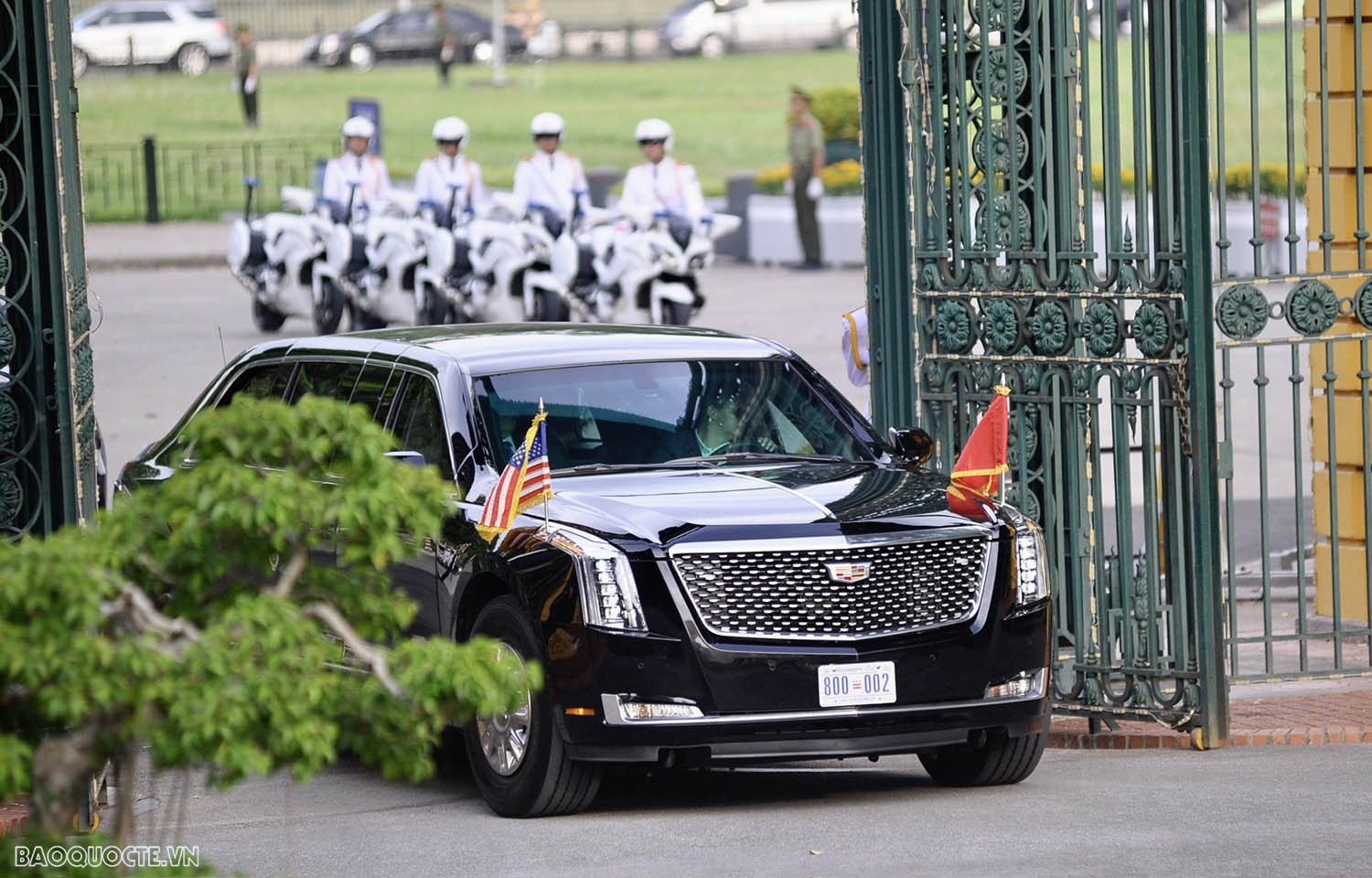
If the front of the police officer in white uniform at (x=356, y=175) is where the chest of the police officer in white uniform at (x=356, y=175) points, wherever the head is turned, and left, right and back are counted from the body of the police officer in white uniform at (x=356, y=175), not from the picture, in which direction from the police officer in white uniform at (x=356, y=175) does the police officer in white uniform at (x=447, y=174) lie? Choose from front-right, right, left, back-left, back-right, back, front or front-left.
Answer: left

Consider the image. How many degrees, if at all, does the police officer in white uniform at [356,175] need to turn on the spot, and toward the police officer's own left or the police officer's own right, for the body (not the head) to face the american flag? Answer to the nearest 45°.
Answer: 0° — they already face it

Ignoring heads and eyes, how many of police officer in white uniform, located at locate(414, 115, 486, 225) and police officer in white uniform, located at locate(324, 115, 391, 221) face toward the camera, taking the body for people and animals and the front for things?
2

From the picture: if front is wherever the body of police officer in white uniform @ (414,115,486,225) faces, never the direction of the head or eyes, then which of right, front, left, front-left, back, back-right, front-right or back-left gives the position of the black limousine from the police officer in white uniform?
front

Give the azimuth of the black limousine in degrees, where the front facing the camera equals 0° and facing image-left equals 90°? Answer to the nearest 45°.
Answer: approximately 315°

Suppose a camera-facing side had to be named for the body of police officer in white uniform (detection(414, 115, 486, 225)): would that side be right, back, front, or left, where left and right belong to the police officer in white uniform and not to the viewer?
front

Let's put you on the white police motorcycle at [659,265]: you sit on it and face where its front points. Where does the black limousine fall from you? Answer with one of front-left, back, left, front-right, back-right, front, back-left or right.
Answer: front-right

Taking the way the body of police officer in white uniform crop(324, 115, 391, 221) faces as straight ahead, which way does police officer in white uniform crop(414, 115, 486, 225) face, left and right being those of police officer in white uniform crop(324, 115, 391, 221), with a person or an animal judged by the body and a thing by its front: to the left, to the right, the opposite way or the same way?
the same way

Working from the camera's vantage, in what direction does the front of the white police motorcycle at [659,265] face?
facing the viewer and to the right of the viewer

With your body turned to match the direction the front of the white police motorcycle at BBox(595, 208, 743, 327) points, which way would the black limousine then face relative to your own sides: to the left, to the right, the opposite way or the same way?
the same way

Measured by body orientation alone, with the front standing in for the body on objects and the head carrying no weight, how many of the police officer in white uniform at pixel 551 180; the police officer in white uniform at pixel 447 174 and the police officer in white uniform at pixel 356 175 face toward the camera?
3

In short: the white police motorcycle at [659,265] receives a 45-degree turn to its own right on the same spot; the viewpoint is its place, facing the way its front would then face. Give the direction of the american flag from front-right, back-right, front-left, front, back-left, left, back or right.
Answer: front

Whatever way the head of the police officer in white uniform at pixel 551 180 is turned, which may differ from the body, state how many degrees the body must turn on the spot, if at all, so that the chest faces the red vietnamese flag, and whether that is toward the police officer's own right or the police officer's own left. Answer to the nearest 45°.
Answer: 0° — they already face it

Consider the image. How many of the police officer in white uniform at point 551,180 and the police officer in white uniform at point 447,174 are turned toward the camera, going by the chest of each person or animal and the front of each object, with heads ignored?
2

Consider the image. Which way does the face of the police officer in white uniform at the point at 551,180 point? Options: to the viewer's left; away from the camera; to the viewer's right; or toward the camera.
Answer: toward the camera

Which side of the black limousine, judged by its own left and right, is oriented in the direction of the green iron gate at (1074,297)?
left

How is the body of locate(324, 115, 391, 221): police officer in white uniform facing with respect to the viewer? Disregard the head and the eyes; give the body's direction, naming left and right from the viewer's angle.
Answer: facing the viewer

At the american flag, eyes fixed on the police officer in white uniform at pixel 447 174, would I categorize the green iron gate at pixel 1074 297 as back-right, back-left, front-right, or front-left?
front-right
